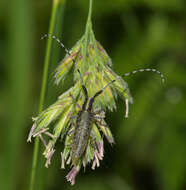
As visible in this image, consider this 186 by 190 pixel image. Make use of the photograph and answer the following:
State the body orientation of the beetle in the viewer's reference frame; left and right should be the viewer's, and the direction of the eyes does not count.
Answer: facing away from the viewer
